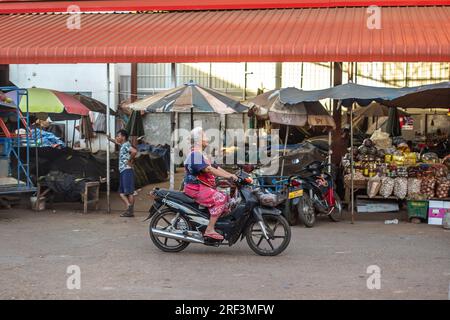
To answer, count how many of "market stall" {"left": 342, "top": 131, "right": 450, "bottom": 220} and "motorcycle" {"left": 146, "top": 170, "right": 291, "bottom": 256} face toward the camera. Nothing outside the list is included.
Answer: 1

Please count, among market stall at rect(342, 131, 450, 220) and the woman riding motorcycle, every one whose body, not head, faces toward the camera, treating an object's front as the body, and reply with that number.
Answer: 1

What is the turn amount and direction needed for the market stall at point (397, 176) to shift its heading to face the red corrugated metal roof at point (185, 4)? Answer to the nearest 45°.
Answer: approximately 90° to its right

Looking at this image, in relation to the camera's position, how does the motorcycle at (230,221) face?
facing to the right of the viewer

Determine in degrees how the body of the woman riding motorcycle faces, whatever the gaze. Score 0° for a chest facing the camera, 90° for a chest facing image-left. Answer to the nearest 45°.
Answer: approximately 270°

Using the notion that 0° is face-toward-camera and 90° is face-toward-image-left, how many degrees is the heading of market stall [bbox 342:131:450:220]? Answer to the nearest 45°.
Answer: approximately 0°

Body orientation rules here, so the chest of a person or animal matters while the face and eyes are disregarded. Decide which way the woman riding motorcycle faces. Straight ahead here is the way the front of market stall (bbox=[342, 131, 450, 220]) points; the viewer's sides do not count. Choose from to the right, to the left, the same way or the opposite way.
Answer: to the left

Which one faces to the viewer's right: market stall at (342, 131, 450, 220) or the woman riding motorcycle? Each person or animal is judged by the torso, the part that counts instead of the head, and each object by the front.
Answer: the woman riding motorcycle

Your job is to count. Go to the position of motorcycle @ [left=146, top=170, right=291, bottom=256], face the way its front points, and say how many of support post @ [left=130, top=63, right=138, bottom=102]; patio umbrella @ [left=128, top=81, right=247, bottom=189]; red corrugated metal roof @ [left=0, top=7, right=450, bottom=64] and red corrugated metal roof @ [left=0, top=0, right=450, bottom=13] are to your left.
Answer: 4
